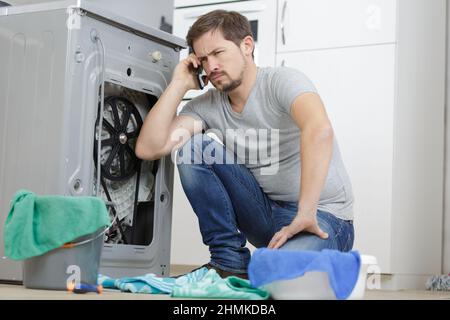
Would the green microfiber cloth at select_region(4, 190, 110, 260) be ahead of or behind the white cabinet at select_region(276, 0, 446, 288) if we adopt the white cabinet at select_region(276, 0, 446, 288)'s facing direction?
ahead

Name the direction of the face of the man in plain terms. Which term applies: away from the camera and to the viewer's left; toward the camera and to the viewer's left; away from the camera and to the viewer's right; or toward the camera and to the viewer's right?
toward the camera and to the viewer's left

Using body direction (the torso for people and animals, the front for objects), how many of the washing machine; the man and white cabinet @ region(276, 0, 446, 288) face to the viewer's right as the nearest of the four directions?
0

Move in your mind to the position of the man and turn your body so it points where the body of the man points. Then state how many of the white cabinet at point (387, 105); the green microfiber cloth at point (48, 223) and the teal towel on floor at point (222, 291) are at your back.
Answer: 1

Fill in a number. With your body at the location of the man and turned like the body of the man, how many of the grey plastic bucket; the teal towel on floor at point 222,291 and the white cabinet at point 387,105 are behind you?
1

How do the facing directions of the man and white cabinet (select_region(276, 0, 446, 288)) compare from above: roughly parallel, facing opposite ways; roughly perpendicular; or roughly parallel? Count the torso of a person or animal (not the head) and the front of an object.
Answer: roughly parallel

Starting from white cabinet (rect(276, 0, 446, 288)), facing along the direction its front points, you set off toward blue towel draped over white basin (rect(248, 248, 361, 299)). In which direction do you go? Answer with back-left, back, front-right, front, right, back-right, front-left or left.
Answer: front-left

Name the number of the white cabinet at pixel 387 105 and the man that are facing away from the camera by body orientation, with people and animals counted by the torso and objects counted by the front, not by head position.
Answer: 0

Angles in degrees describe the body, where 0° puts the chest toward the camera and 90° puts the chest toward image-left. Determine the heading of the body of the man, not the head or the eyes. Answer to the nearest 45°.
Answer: approximately 45°

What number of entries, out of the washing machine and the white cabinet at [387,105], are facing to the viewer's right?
0

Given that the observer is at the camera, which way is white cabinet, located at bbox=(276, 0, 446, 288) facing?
facing the viewer and to the left of the viewer

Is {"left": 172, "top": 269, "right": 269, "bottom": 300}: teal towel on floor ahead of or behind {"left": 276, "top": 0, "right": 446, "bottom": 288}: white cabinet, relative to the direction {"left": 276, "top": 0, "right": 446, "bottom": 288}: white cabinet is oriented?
ahead

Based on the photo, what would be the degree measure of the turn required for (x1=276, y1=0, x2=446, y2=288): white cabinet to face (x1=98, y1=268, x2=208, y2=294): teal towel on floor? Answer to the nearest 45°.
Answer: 0° — it already faces it

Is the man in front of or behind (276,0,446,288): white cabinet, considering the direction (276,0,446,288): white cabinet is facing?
in front
